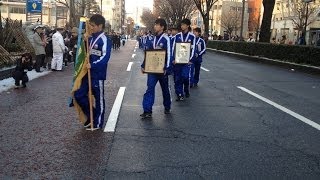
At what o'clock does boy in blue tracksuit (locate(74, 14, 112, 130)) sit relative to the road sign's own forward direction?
The boy in blue tracksuit is roughly at 12 o'clock from the road sign.

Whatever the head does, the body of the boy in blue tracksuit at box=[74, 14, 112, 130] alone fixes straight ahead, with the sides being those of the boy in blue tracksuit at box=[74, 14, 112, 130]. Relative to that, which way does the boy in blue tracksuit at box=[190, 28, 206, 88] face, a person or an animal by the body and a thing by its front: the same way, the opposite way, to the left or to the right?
the same way

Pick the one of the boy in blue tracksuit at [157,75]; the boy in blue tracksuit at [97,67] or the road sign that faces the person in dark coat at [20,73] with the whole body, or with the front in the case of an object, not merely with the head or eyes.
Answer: the road sign

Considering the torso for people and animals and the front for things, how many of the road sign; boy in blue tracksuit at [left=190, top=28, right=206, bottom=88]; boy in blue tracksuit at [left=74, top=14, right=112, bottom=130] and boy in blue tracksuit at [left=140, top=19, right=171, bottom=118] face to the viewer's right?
0

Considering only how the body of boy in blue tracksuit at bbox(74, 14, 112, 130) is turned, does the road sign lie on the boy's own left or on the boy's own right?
on the boy's own right

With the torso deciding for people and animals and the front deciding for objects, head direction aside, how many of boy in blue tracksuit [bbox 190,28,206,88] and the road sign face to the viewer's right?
0

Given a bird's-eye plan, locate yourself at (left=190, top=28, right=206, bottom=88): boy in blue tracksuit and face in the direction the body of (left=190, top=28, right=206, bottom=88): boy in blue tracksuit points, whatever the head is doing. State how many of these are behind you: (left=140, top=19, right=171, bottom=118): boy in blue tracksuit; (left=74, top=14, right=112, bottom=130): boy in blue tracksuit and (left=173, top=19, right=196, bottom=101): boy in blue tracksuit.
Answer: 0

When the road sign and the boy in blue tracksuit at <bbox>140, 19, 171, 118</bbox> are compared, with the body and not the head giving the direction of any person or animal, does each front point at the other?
no

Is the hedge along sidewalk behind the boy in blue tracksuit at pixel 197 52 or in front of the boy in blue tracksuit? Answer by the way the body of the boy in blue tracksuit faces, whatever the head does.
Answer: behind

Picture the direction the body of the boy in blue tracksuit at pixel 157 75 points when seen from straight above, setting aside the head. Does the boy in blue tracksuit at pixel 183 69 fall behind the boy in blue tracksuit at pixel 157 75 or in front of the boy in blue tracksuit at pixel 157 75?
behind

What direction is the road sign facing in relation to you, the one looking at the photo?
facing the viewer

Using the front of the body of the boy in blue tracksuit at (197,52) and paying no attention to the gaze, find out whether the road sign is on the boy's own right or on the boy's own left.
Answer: on the boy's own right

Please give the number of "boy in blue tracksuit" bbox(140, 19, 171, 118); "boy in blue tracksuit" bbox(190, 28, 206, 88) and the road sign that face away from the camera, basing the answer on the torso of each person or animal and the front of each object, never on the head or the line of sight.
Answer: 0

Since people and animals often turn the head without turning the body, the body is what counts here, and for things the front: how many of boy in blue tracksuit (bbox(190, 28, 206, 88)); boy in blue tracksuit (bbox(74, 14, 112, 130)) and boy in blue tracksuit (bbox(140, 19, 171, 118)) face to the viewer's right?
0

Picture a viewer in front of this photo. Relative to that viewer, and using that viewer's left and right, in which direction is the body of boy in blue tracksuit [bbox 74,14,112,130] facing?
facing the viewer and to the left of the viewer
